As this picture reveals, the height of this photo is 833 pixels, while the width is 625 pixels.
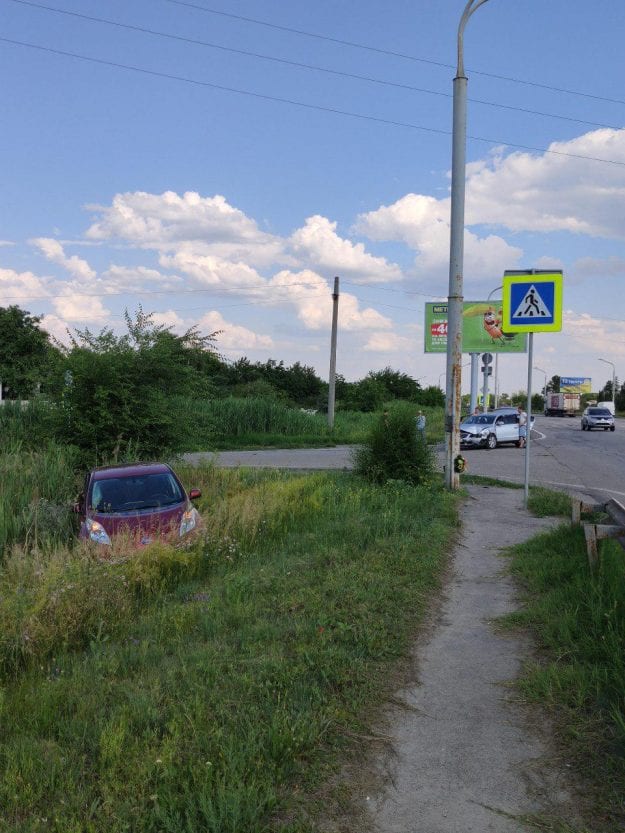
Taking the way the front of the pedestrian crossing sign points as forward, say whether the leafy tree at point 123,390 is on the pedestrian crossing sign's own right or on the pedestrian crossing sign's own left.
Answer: on the pedestrian crossing sign's own right

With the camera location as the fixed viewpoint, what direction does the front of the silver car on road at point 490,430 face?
facing the viewer and to the left of the viewer

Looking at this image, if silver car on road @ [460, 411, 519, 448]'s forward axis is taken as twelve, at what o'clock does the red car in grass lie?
The red car in grass is roughly at 11 o'clock from the silver car on road.

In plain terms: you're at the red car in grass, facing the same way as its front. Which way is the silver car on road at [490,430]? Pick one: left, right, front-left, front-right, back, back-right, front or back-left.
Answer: back-left

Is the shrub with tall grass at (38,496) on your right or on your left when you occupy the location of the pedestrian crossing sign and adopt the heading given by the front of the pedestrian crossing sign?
on your right

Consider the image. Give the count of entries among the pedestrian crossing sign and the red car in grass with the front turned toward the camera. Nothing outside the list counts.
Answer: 2

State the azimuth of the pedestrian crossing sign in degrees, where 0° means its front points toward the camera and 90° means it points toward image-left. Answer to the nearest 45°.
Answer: approximately 0°

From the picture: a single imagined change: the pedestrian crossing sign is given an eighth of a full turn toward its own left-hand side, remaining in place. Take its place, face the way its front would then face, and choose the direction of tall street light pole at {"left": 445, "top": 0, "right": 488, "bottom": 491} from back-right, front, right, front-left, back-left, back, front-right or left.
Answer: back

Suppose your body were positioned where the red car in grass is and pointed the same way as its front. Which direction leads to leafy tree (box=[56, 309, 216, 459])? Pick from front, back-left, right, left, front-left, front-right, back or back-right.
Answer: back

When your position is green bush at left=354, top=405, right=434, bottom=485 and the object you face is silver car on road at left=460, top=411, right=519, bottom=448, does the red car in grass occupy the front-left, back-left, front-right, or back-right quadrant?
back-left

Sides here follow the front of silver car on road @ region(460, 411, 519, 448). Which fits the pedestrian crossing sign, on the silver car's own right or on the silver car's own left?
on the silver car's own left

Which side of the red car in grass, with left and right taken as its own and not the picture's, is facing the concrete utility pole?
back

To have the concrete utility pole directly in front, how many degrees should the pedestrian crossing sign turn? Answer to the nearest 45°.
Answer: approximately 180°

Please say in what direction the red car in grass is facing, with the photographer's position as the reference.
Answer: facing the viewer

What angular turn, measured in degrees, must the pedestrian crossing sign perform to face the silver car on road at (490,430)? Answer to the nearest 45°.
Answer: approximately 180°

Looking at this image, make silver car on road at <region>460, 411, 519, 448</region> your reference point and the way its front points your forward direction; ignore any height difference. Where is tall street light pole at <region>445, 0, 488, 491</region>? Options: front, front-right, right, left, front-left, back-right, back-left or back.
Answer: front-left

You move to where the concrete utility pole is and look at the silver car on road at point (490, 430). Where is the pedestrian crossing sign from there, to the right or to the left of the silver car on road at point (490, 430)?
right
